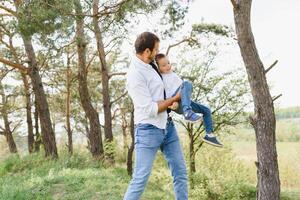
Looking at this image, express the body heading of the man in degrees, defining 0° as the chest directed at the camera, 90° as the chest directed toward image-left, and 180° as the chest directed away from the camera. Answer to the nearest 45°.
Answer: approximately 270°

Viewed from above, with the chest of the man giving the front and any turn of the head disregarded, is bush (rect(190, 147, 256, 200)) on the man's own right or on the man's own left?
on the man's own left
